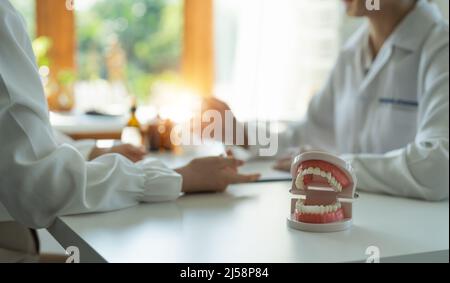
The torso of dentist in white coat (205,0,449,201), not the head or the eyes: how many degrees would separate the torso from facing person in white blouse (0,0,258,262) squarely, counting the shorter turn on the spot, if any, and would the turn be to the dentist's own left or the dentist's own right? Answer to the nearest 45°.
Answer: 0° — they already face them

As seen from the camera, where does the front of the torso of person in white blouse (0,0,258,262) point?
to the viewer's right

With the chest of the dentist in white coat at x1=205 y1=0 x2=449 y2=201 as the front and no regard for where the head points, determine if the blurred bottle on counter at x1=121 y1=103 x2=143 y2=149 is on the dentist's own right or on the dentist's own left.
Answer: on the dentist's own right

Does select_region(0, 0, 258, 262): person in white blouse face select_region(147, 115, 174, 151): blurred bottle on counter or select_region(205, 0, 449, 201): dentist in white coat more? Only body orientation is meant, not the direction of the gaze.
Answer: the dentist in white coat

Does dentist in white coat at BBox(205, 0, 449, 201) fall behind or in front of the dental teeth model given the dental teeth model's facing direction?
behind

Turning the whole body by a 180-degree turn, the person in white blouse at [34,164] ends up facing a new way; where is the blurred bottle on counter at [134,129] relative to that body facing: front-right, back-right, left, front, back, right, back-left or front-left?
right

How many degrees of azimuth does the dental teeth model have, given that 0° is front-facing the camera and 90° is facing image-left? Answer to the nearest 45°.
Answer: approximately 45°

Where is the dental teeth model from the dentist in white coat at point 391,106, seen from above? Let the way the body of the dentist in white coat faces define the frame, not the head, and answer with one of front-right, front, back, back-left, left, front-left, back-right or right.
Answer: front-left

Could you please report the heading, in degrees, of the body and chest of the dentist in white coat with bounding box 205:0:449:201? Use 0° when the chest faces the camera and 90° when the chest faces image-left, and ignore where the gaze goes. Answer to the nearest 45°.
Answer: approximately 45°

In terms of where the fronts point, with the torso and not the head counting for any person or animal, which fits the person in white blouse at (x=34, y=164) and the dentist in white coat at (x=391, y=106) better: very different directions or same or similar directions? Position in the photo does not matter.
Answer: very different directions
